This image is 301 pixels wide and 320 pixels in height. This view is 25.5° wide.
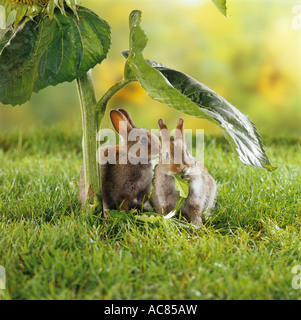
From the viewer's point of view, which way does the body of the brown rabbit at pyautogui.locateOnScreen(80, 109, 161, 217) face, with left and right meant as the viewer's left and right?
facing to the right of the viewer
